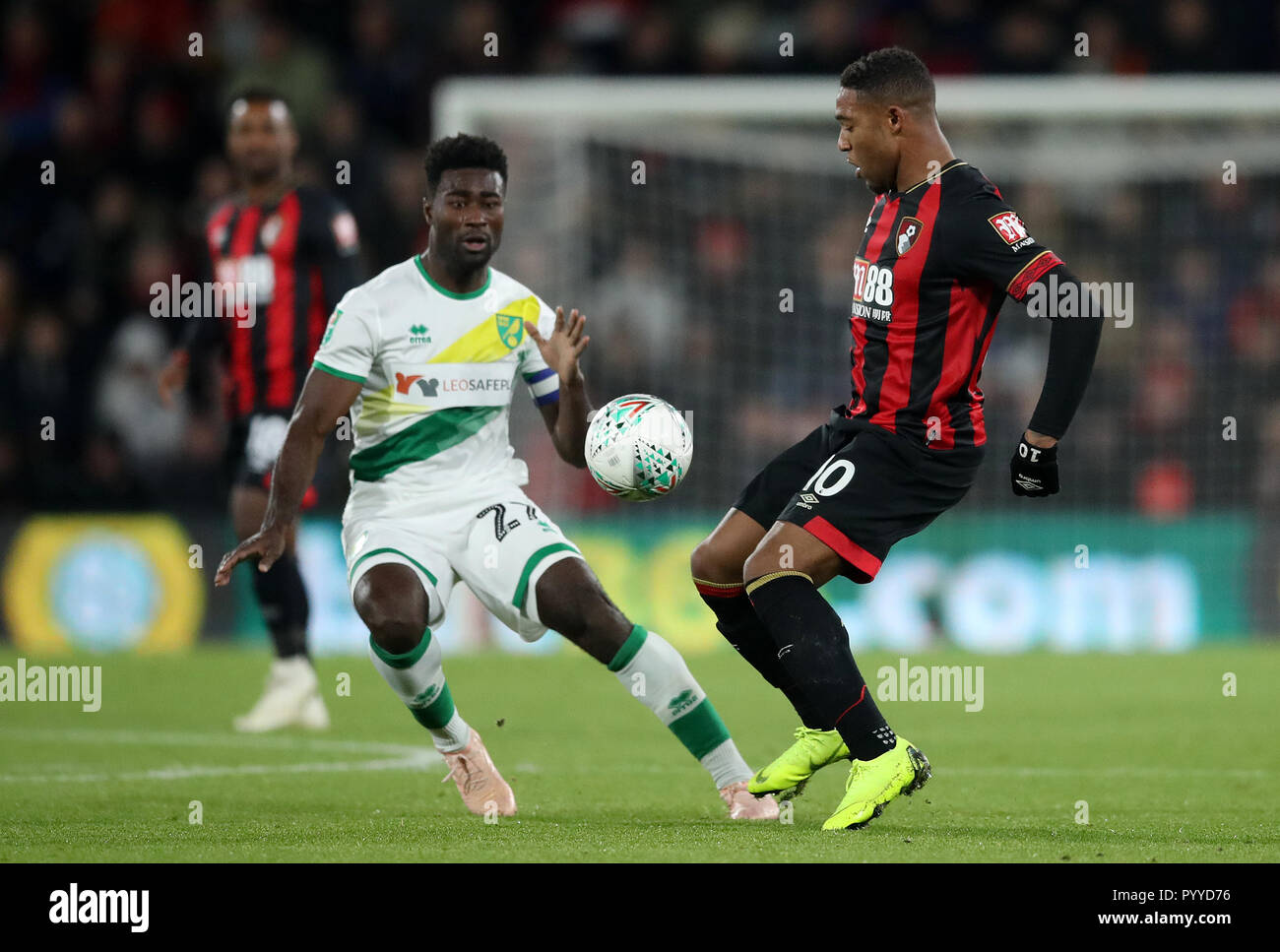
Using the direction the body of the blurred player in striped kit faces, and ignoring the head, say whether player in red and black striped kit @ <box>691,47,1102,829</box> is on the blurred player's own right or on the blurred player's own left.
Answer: on the blurred player's own left

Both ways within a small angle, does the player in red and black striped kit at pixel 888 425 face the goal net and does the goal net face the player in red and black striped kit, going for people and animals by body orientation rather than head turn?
no

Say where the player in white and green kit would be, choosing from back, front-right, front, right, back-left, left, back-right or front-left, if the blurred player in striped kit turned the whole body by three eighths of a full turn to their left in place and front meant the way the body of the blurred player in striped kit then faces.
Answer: right

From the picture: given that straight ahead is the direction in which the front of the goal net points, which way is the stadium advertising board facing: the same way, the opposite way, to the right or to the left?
the same way

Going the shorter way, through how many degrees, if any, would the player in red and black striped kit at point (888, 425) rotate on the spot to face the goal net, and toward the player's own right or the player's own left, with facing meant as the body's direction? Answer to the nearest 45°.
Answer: approximately 135° to the player's own right

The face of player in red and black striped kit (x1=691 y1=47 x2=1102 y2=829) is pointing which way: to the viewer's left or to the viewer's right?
to the viewer's left

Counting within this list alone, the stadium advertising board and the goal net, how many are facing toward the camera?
2

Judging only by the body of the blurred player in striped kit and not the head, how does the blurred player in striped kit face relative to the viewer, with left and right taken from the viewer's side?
facing the viewer and to the left of the viewer

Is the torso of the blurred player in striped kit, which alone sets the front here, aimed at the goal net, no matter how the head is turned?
no

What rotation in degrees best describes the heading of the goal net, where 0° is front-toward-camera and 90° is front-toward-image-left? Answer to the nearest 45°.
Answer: approximately 0°

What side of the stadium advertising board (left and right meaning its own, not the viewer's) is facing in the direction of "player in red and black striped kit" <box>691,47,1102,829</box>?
front

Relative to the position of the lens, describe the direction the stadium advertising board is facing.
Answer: facing the viewer

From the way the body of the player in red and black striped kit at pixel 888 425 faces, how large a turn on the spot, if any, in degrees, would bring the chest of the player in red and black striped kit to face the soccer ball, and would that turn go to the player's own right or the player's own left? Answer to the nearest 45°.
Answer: approximately 45° to the player's own right

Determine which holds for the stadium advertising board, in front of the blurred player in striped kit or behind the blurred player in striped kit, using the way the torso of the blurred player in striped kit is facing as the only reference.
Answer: behind
